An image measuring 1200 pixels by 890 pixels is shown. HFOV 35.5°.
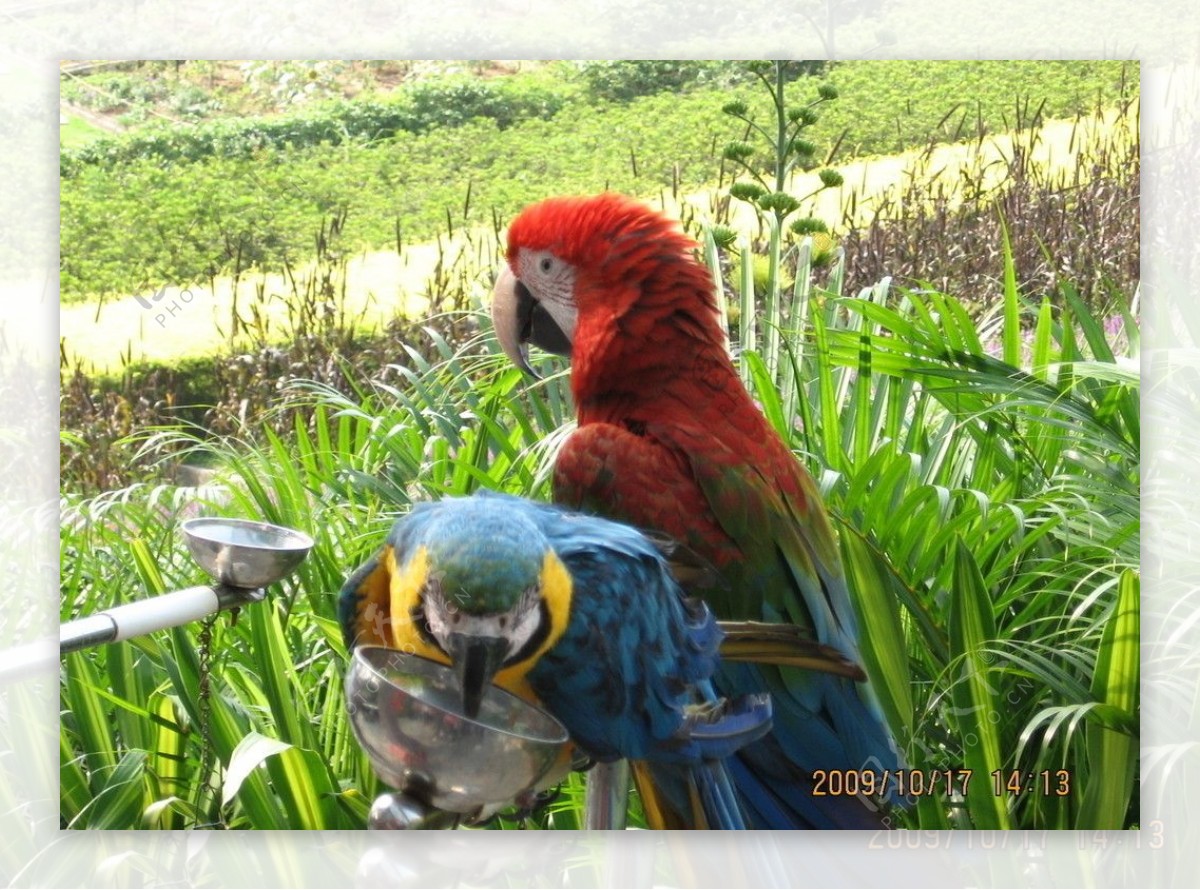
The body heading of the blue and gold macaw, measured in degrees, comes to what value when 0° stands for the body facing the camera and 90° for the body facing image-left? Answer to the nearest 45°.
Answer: approximately 45°

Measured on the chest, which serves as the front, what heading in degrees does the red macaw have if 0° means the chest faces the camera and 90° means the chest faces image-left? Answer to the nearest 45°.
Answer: approximately 90°
